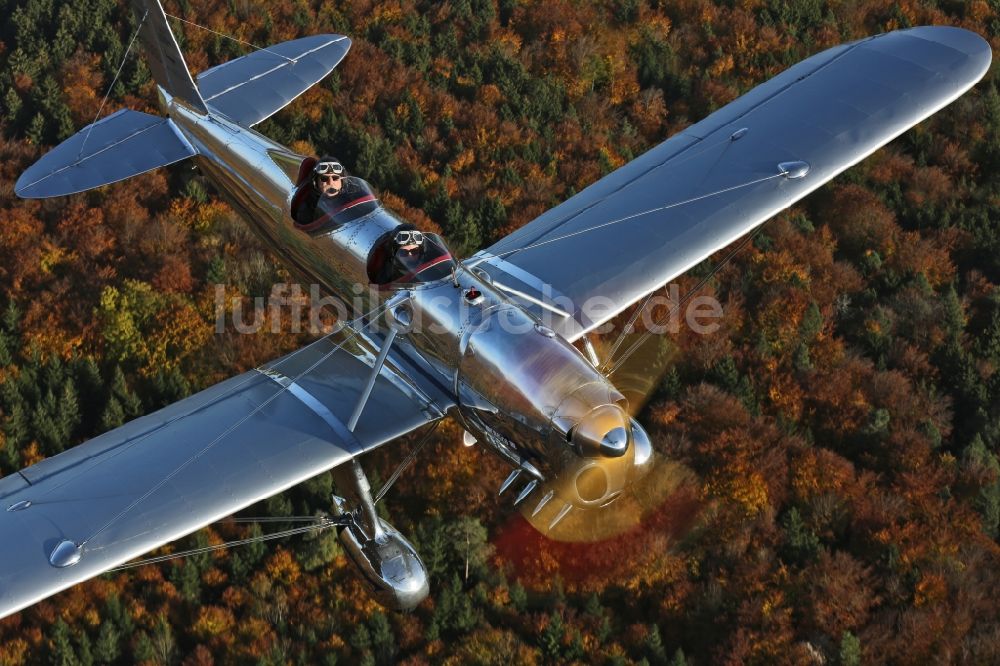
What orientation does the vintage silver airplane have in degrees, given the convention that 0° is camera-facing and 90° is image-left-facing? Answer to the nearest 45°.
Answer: approximately 315°
